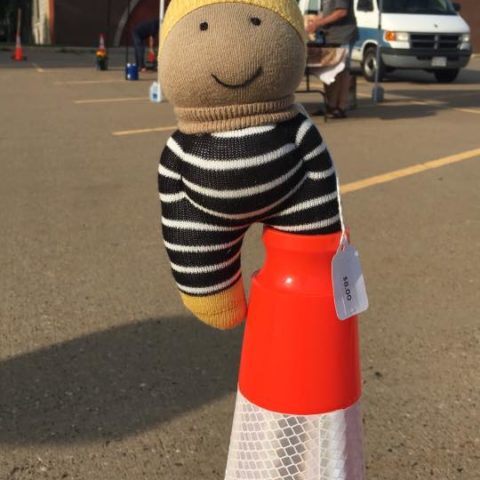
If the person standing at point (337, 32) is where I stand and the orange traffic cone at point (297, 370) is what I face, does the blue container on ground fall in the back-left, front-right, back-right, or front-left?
back-right

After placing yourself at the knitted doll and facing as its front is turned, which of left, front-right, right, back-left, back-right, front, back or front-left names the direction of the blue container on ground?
back

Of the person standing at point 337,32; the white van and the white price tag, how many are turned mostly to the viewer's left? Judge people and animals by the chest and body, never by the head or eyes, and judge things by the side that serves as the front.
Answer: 1

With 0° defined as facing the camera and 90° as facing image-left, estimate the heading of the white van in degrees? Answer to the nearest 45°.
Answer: approximately 315°

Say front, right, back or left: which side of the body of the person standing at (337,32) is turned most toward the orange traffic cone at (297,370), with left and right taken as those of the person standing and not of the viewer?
left

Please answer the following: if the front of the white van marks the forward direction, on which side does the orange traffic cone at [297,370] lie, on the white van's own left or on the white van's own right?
on the white van's own right

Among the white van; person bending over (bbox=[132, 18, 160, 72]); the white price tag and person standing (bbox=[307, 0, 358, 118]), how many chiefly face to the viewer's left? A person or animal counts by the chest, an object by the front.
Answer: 1

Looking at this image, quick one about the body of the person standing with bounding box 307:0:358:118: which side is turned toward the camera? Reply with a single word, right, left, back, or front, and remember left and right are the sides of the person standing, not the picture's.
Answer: left

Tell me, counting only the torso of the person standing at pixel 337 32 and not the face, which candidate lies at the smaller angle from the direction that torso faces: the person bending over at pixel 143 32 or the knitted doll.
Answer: the person bending over

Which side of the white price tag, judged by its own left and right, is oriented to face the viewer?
front

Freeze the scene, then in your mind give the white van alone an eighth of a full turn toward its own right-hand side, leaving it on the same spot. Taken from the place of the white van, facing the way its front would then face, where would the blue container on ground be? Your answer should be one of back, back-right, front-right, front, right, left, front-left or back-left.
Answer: right

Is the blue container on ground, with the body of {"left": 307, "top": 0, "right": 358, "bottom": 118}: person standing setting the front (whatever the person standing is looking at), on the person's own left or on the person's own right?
on the person's own right

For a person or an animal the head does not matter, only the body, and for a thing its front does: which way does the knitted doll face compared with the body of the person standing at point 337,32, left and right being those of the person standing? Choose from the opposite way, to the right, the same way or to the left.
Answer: to the left
